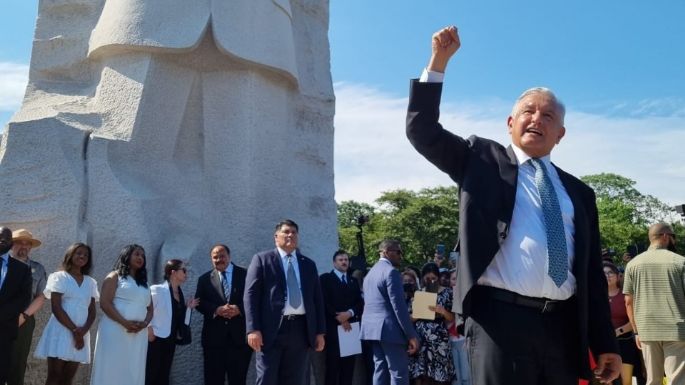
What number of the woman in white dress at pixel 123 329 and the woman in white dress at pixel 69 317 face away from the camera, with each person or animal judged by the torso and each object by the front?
0

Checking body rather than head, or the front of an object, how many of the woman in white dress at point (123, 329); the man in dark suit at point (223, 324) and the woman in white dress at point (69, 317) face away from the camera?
0

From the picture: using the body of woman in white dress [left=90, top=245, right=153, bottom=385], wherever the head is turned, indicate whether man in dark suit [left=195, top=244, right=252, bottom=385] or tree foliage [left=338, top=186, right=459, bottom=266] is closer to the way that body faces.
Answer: the man in dark suit

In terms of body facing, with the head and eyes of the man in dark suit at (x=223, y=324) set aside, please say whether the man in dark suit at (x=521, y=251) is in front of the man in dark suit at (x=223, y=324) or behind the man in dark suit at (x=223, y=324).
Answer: in front

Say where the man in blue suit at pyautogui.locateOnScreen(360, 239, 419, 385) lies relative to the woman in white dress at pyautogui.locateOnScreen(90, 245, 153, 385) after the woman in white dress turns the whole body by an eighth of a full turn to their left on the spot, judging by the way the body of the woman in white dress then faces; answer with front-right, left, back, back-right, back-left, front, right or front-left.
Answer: front

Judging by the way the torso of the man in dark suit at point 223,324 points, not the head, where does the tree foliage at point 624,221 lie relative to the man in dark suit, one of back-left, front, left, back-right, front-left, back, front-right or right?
back-left

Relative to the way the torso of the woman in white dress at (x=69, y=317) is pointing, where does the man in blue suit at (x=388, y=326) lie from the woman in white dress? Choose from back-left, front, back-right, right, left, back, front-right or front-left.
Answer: front-left

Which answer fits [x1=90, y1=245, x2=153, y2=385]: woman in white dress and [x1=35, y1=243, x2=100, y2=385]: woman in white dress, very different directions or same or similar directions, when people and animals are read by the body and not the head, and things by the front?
same or similar directions

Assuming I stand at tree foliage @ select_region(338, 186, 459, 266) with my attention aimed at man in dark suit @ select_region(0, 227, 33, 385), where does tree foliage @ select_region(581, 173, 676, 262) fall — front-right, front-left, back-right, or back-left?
back-left

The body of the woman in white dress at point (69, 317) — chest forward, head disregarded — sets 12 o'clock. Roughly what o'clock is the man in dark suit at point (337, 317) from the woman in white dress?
The man in dark suit is roughly at 10 o'clock from the woman in white dress.

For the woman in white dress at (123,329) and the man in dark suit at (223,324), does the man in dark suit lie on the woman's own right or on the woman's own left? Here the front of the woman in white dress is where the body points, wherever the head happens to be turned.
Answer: on the woman's own left

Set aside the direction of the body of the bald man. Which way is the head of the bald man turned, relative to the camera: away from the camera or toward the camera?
away from the camera

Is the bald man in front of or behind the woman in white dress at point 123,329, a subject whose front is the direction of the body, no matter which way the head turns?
in front

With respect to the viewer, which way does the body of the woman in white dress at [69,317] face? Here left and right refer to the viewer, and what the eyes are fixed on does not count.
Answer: facing the viewer and to the right of the viewer

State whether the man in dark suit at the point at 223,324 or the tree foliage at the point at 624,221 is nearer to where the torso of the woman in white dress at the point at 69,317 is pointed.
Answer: the man in dark suit

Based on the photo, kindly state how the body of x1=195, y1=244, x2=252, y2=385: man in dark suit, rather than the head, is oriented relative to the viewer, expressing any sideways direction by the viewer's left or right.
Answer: facing the viewer
